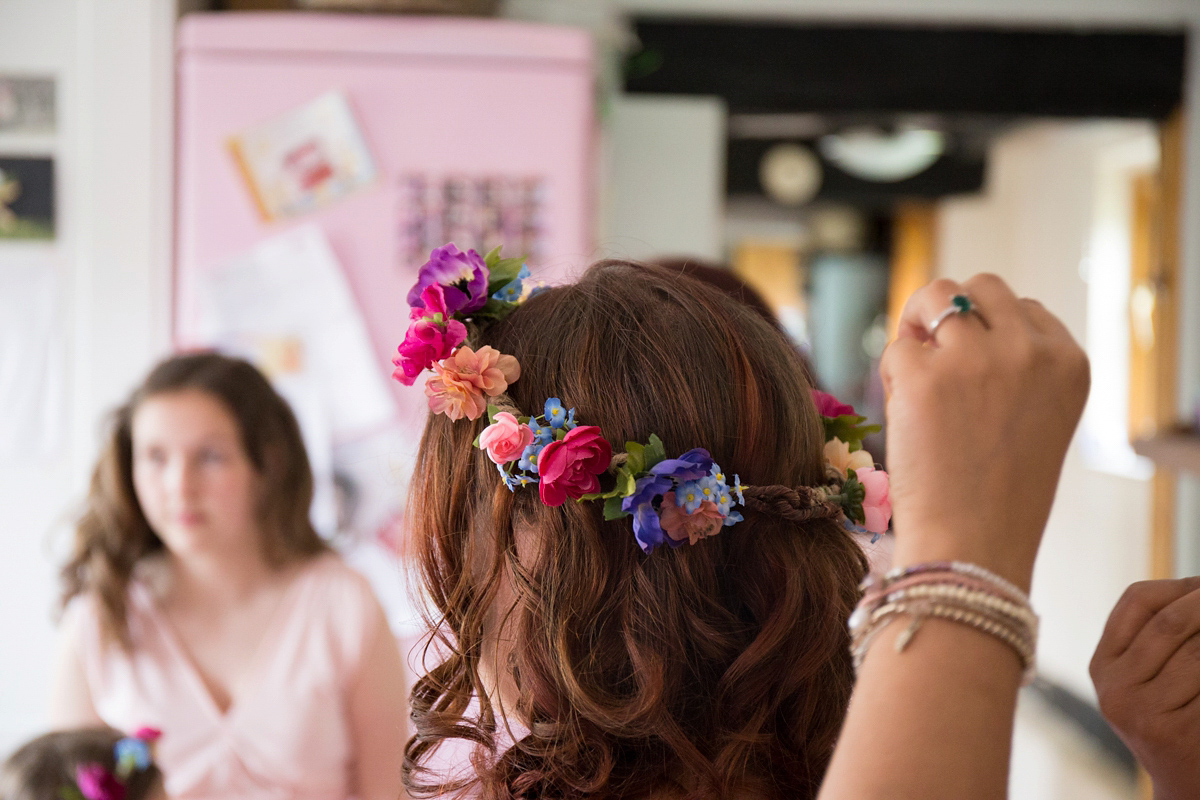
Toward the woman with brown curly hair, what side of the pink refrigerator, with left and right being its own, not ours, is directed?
front

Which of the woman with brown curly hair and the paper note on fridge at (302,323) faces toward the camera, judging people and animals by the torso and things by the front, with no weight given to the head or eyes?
the paper note on fridge

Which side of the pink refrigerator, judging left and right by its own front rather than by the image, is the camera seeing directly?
front

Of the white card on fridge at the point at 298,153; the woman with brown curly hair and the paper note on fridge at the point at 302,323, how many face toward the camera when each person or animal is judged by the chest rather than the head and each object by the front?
2

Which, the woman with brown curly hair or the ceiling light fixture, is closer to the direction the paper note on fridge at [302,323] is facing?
the woman with brown curly hair

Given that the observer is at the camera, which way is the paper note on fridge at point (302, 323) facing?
facing the viewer

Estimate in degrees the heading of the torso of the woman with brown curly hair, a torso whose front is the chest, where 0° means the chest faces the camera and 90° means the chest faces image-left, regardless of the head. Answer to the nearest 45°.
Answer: approximately 135°

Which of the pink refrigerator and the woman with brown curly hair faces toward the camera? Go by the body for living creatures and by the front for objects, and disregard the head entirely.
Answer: the pink refrigerator

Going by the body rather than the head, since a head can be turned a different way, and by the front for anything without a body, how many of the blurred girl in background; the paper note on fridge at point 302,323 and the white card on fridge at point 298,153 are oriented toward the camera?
3

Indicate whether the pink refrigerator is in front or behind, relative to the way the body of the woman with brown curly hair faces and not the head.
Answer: in front

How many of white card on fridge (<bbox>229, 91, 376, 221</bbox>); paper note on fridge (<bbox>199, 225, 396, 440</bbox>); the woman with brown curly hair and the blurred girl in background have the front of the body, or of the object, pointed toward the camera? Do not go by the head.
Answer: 3

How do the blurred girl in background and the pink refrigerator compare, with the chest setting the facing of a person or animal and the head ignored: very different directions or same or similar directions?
same or similar directions

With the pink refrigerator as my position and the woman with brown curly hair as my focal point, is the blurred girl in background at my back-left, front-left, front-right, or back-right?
front-right

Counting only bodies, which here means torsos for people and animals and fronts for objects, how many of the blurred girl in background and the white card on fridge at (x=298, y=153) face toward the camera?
2

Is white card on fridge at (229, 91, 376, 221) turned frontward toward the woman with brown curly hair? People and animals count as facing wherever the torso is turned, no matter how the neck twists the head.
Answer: yes
